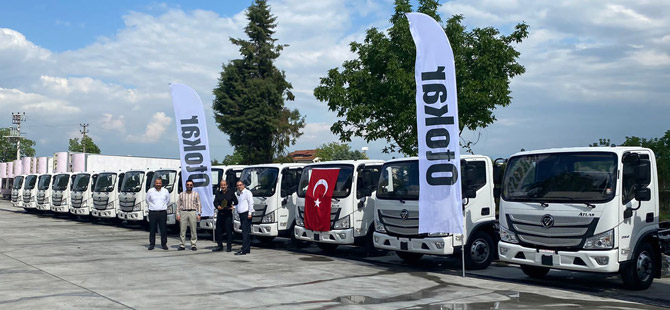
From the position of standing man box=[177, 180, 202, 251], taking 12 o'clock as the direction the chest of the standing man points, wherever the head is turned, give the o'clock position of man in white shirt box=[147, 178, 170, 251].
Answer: The man in white shirt is roughly at 4 o'clock from the standing man.

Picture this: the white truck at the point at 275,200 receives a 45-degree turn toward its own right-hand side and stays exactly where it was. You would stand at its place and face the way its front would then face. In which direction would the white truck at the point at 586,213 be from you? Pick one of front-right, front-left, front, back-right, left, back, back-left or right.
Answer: back-left

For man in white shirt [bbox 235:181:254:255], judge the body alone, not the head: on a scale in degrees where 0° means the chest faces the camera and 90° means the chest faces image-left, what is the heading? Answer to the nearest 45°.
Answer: approximately 45°

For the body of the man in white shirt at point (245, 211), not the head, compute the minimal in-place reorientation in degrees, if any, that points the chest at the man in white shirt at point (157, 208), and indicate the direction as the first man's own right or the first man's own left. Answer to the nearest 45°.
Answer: approximately 90° to the first man's own right

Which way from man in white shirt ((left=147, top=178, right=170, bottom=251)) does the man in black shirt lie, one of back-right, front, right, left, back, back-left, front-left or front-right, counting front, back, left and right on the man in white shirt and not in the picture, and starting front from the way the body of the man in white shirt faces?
front-left

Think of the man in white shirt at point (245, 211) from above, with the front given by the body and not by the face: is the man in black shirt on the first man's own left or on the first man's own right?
on the first man's own right

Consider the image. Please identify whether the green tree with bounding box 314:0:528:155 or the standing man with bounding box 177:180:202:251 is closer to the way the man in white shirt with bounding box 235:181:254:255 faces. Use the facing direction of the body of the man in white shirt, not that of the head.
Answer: the standing man

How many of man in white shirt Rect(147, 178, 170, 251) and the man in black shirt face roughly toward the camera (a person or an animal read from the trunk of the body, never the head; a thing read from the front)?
2

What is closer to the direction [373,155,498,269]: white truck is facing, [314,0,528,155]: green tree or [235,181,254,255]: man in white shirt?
the man in white shirt

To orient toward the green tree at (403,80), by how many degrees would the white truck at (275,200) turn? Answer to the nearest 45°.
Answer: approximately 180°

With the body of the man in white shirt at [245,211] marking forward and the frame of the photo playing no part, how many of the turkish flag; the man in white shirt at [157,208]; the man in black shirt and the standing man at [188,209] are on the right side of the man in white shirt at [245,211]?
3

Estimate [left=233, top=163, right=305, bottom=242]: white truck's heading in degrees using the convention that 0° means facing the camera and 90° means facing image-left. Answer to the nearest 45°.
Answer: approximately 45°
